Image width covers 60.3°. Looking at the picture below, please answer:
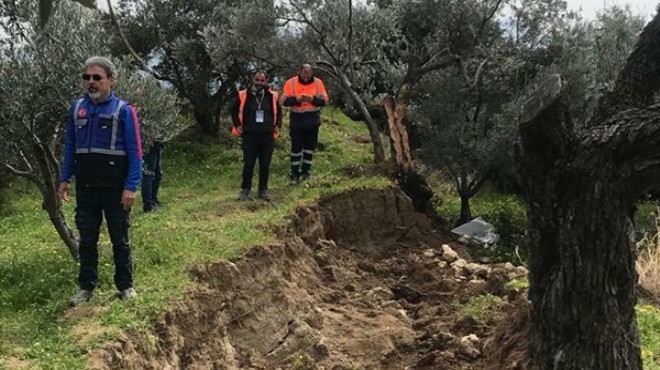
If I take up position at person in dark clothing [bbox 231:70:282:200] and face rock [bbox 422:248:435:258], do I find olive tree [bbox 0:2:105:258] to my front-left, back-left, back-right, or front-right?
back-right

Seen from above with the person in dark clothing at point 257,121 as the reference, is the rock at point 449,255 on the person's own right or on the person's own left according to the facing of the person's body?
on the person's own left

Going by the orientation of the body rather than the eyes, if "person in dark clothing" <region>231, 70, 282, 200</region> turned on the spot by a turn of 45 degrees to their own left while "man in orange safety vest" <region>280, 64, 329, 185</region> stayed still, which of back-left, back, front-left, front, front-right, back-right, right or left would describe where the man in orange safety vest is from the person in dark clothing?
left

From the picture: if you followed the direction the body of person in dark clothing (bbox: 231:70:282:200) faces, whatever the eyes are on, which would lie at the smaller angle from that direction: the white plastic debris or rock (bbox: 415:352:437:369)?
the rock

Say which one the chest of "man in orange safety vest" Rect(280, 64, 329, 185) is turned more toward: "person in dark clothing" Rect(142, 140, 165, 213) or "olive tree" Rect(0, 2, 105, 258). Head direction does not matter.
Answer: the olive tree

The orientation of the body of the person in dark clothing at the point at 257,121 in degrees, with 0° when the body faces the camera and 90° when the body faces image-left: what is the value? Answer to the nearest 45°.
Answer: approximately 0°
